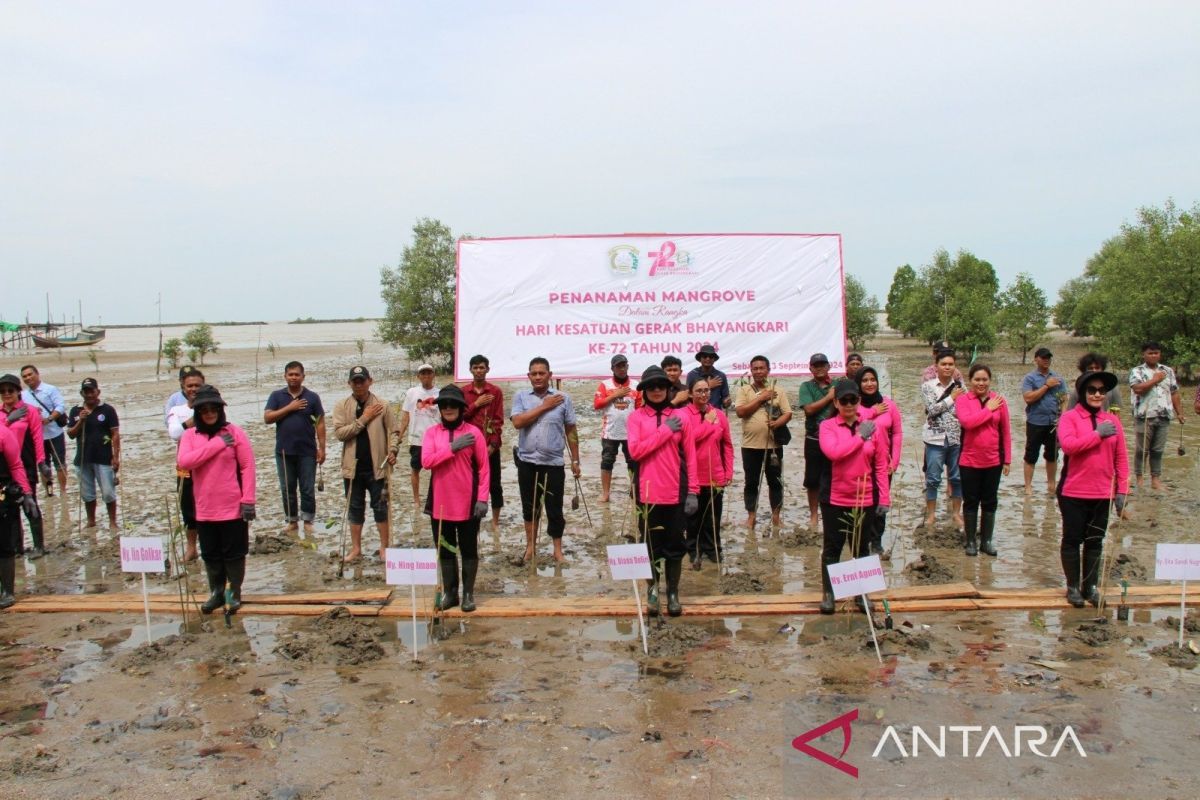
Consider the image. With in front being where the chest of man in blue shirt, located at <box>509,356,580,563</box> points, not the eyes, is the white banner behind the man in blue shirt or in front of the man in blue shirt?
behind

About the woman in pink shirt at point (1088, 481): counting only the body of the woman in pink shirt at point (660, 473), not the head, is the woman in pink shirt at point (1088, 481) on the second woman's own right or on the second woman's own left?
on the second woman's own left

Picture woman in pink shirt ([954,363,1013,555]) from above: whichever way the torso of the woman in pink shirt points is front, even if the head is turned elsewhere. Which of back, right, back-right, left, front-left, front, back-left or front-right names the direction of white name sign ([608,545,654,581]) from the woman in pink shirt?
front-right

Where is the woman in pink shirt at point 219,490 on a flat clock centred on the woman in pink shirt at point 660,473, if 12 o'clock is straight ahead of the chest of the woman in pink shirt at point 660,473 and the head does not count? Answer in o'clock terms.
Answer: the woman in pink shirt at point 219,490 is roughly at 3 o'clock from the woman in pink shirt at point 660,473.

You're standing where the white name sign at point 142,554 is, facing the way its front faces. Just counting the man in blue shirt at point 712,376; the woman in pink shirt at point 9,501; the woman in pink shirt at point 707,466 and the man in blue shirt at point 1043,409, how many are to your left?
3

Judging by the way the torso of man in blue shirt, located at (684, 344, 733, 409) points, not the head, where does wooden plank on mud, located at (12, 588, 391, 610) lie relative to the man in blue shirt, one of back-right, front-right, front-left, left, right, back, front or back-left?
front-right

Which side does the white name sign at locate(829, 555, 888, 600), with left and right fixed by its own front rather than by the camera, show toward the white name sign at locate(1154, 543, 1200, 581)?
left

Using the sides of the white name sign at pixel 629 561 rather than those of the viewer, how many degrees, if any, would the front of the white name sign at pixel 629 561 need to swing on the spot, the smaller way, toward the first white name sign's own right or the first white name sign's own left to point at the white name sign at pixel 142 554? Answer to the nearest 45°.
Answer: approximately 90° to the first white name sign's own right
